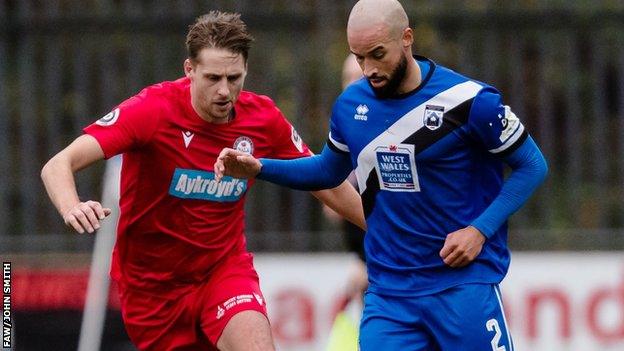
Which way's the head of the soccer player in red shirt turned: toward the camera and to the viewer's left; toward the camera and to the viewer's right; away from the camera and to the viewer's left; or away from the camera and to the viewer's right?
toward the camera and to the viewer's right

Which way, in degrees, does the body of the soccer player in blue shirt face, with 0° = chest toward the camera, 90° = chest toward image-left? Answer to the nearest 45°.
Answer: approximately 45°

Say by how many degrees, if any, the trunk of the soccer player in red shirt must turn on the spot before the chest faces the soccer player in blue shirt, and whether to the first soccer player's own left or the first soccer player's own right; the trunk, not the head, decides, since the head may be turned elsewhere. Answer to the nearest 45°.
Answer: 0° — they already face them

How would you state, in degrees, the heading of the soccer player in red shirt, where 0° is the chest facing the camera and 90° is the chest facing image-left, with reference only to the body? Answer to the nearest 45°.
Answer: approximately 315°

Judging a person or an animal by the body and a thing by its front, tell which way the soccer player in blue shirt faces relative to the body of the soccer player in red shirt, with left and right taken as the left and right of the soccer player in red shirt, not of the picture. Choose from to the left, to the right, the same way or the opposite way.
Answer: to the right

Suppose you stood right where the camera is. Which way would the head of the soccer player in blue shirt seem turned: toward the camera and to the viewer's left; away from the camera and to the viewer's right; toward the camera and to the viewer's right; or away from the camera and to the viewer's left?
toward the camera and to the viewer's left

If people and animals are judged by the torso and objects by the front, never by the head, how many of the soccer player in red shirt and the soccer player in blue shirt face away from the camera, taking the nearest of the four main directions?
0
